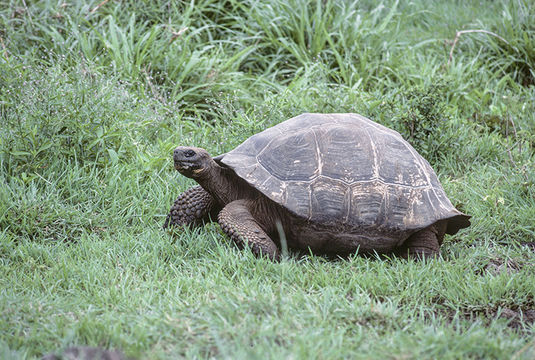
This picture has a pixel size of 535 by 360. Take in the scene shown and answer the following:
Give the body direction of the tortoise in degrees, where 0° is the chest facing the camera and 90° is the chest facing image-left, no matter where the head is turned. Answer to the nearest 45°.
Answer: approximately 90°
